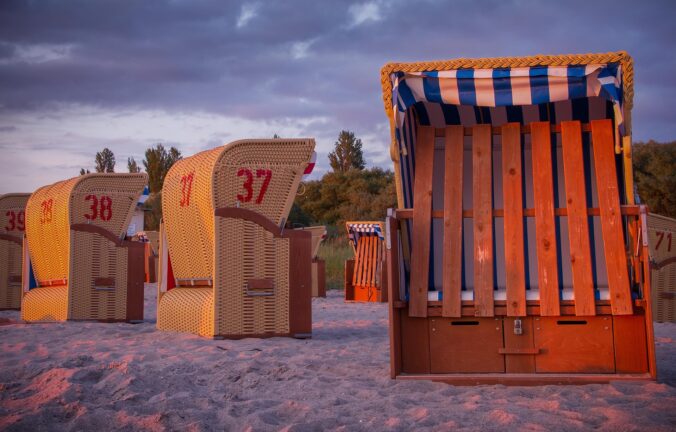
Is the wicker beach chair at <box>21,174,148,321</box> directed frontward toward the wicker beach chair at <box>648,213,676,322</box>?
no

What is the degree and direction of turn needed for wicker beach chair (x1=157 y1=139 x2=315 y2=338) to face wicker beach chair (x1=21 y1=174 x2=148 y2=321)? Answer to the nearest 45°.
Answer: approximately 90° to its left

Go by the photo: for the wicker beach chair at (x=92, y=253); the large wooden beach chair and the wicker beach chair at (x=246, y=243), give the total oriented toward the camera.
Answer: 1

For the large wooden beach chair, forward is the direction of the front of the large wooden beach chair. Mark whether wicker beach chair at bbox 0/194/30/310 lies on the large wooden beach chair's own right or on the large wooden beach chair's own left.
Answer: on the large wooden beach chair's own right

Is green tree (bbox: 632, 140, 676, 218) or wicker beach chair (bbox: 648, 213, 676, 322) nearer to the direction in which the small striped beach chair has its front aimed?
the wicker beach chair

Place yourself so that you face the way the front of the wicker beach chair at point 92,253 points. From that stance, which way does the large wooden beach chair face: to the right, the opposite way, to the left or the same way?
the opposite way

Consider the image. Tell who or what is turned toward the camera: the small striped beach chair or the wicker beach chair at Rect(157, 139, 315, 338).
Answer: the small striped beach chair

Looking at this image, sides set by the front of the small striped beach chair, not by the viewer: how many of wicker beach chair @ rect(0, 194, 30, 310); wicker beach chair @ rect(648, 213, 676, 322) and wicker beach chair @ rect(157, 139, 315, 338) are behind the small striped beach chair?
0

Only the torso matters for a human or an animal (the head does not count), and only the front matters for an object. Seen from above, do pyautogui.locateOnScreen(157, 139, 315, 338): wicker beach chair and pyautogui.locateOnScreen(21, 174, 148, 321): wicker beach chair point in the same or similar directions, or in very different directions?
same or similar directions

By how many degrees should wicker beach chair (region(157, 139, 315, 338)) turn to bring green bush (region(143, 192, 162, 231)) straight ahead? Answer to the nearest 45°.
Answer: approximately 45° to its left

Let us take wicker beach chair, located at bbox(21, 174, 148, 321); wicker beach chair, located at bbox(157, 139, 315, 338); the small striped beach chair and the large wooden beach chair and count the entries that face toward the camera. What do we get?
2

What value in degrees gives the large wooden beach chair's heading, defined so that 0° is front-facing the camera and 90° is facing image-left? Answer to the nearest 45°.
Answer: approximately 0°

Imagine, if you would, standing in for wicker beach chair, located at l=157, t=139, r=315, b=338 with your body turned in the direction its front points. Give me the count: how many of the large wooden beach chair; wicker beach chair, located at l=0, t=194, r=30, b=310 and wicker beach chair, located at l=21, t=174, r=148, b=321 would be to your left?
2

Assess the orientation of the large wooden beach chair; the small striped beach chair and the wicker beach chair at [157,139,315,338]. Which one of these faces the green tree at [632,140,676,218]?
the wicker beach chair

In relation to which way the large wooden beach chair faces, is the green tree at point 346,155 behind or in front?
behind

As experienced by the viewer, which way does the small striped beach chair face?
facing the viewer

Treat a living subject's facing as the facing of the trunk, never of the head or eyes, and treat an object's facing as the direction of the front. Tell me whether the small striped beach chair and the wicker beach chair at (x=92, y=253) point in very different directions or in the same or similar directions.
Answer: very different directions
